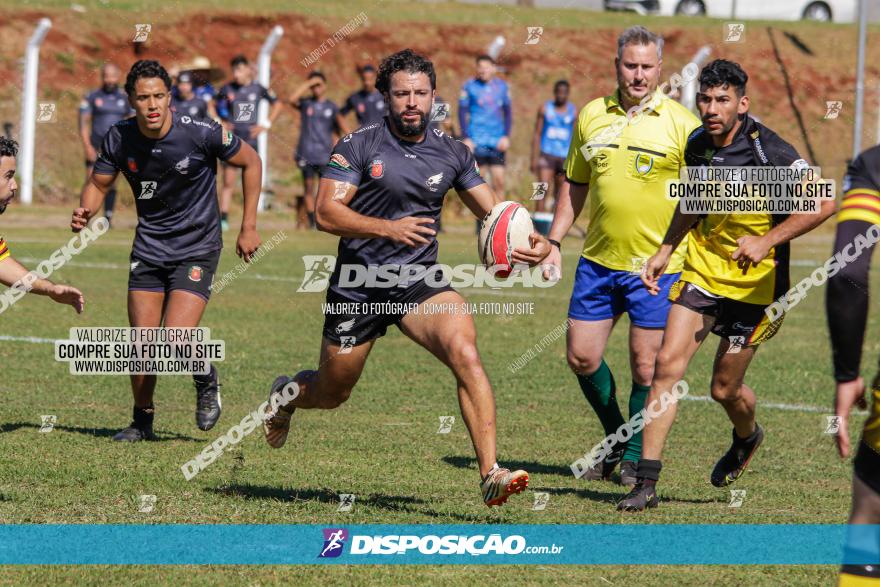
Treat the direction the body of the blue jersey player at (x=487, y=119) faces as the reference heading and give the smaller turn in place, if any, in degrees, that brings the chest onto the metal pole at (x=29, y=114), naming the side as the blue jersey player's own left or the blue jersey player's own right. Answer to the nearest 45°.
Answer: approximately 90° to the blue jersey player's own right

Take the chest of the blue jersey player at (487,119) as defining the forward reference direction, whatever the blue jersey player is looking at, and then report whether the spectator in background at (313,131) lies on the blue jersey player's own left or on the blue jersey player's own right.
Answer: on the blue jersey player's own right

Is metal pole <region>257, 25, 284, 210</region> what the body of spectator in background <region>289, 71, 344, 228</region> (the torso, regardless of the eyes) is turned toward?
no

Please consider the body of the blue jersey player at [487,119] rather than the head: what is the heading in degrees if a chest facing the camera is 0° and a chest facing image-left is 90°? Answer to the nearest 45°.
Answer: approximately 0°

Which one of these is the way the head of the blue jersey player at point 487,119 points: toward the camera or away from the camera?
toward the camera

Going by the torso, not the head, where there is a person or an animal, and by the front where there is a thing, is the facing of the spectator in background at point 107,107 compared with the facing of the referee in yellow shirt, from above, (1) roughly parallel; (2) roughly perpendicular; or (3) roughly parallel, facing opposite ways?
roughly parallel

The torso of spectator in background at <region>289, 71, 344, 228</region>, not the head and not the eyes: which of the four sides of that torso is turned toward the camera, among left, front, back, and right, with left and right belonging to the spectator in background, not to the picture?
front

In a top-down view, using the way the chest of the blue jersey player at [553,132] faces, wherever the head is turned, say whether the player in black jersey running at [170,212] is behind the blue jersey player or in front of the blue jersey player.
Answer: in front

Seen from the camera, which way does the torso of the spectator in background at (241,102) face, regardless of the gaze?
toward the camera

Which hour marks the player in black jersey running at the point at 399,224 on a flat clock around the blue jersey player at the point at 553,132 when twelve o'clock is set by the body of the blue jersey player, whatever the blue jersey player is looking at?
The player in black jersey running is roughly at 12 o'clock from the blue jersey player.

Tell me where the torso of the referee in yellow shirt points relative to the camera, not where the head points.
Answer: toward the camera

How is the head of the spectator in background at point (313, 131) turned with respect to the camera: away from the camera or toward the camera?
toward the camera

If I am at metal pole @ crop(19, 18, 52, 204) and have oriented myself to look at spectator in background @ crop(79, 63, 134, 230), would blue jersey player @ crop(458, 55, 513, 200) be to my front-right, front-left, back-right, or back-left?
front-left

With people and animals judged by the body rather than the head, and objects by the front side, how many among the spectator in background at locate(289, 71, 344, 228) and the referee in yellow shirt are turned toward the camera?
2

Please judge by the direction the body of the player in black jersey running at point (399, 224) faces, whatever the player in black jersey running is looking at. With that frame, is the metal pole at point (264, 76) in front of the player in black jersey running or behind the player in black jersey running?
behind

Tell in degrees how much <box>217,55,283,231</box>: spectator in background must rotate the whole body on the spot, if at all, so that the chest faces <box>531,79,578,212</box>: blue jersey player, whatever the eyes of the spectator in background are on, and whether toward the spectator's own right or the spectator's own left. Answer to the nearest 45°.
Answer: approximately 90° to the spectator's own left

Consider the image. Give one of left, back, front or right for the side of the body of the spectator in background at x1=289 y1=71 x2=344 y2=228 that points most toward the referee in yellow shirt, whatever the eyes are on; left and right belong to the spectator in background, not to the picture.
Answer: front

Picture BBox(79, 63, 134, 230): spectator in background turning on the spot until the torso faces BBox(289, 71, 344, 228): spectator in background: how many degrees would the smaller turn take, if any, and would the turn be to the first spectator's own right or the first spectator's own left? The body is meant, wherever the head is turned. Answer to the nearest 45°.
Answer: approximately 90° to the first spectator's own left

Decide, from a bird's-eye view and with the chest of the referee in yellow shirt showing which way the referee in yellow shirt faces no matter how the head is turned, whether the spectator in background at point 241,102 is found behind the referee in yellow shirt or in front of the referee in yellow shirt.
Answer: behind

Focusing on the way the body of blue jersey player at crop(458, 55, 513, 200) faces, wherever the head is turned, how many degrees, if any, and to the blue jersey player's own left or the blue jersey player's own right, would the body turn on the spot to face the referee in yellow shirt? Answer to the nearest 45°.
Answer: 0° — they already face them

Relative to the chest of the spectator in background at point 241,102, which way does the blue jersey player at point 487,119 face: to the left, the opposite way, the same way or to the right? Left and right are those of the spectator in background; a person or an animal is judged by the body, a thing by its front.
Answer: the same way

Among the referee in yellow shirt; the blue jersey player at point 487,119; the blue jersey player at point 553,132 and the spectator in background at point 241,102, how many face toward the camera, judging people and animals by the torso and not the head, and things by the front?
4
